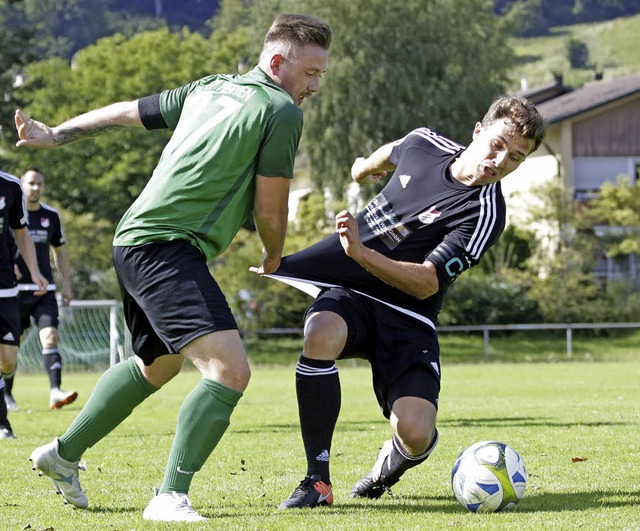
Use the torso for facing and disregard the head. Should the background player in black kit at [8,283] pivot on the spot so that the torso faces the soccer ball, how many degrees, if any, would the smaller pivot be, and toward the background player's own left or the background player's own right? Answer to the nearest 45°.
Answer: approximately 45° to the background player's own left

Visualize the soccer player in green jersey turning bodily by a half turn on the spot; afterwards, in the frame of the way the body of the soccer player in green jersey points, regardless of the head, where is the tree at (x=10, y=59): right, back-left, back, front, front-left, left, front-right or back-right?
back-right

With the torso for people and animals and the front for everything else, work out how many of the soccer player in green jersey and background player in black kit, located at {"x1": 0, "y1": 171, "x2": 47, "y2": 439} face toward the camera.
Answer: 1

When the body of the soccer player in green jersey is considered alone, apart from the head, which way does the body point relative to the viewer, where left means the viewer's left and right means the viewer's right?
facing away from the viewer and to the right of the viewer

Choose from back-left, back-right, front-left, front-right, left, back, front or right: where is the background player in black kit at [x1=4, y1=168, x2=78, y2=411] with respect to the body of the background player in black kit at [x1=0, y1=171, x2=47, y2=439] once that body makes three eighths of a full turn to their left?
front-left

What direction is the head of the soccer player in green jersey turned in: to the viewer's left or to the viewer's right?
to the viewer's right

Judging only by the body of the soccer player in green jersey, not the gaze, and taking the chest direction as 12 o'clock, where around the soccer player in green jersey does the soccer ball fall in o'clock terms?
The soccer ball is roughly at 1 o'clock from the soccer player in green jersey.

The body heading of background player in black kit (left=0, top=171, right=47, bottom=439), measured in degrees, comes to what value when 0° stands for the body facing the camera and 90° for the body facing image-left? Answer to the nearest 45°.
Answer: approximately 0°
